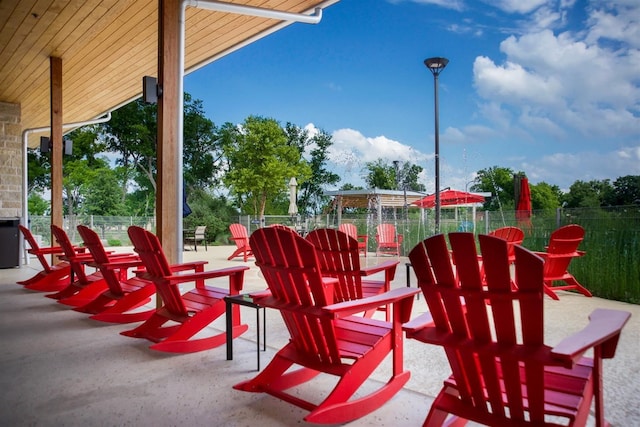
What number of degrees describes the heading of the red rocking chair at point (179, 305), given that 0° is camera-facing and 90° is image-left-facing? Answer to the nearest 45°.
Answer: approximately 225°

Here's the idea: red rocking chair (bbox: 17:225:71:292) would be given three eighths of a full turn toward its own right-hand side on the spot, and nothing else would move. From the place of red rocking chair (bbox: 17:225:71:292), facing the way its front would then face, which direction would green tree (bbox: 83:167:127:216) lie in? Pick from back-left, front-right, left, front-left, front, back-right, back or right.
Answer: back-right

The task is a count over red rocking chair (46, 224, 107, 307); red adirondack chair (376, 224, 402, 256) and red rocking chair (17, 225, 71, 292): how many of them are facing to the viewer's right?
2

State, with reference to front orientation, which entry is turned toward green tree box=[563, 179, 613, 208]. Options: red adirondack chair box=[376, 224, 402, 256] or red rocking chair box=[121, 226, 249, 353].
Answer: the red rocking chair

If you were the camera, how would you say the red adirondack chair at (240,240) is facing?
facing the viewer and to the right of the viewer

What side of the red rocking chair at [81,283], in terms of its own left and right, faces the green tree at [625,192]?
front

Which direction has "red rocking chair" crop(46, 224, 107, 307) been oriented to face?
to the viewer's right

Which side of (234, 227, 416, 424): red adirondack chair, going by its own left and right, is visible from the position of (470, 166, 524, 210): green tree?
front

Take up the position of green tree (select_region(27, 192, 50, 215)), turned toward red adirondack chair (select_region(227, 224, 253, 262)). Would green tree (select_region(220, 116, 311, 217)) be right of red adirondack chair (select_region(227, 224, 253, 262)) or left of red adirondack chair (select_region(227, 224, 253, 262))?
left

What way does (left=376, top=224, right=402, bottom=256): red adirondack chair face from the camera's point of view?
toward the camera

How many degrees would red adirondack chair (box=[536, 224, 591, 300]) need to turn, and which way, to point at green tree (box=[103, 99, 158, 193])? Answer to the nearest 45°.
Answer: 0° — it already faces it

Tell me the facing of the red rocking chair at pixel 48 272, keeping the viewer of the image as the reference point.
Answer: facing to the right of the viewer
